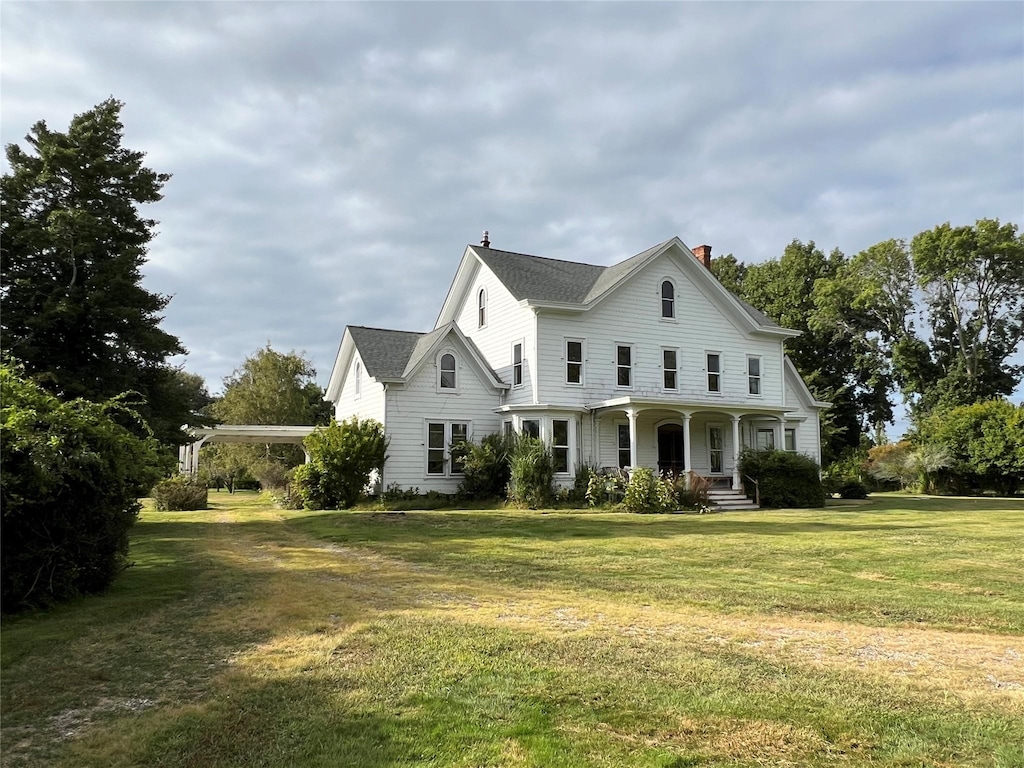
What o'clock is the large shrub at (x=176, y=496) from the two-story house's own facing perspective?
The large shrub is roughly at 4 o'clock from the two-story house.

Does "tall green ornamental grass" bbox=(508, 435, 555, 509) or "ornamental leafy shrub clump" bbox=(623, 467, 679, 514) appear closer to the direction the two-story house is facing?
the ornamental leafy shrub clump

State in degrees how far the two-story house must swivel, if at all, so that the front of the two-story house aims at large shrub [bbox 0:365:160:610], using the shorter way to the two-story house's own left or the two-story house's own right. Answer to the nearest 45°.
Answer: approximately 45° to the two-story house's own right

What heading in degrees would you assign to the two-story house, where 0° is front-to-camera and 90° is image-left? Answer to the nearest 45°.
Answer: approximately 315°

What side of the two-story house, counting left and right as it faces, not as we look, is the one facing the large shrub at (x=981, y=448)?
left

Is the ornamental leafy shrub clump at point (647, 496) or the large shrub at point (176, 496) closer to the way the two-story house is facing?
the ornamental leafy shrub clump
